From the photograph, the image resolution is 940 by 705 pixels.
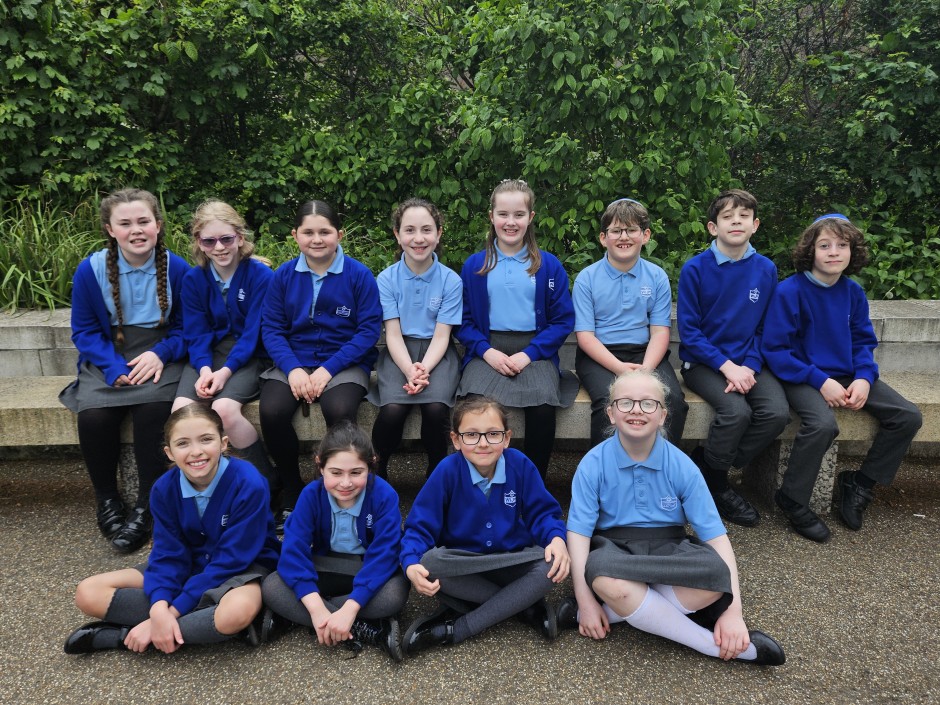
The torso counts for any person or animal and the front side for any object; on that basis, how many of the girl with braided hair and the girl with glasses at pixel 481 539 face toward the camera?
2

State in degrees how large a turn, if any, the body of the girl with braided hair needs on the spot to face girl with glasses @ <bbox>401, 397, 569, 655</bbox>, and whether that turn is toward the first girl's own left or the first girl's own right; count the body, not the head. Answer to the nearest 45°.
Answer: approximately 45° to the first girl's own left

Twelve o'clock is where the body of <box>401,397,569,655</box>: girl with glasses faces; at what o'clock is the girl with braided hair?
The girl with braided hair is roughly at 4 o'clock from the girl with glasses.

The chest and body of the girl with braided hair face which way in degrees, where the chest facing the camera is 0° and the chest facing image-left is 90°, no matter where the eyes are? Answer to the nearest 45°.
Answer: approximately 0°

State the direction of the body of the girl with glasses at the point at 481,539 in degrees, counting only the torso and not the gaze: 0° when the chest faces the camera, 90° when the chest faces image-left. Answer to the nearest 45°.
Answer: approximately 0°
